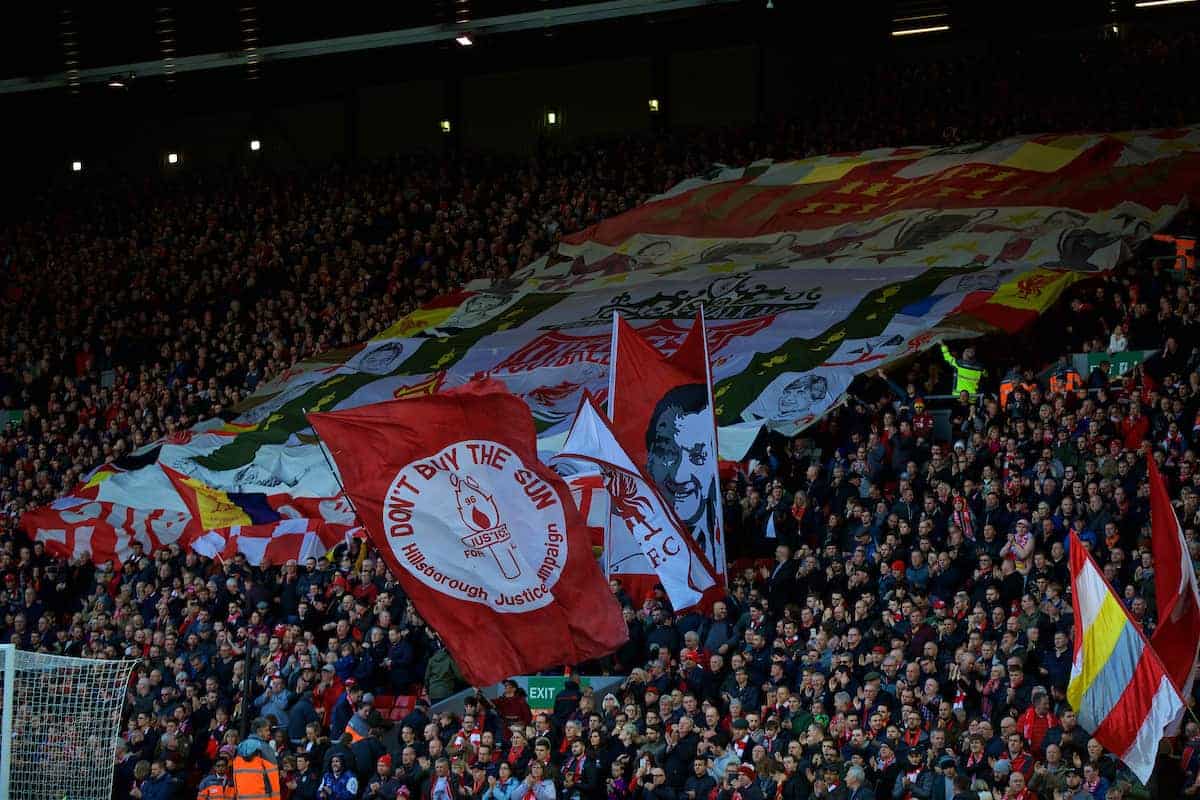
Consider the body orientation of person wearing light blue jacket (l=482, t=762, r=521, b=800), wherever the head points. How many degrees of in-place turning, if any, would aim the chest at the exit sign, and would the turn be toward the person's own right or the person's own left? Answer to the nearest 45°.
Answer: approximately 180°

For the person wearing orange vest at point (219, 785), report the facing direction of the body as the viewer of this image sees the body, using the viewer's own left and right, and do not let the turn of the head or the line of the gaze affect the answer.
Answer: facing the viewer and to the right of the viewer

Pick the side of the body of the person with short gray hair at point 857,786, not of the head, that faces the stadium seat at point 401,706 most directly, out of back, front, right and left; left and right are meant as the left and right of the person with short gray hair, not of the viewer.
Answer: right

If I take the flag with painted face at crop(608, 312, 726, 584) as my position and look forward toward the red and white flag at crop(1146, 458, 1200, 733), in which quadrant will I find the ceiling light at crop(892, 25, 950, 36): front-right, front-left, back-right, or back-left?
back-left

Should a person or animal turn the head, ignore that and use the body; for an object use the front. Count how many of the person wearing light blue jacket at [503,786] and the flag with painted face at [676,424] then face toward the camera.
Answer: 2

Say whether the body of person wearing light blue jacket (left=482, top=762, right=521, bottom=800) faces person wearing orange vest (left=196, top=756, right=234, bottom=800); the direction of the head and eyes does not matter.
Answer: no

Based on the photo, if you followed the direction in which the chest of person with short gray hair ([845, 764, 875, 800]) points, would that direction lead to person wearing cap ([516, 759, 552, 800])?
no

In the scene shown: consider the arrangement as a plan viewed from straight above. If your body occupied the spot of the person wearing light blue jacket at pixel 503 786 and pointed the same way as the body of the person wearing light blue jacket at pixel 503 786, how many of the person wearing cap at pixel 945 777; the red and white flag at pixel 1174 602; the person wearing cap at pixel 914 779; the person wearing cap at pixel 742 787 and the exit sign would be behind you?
1

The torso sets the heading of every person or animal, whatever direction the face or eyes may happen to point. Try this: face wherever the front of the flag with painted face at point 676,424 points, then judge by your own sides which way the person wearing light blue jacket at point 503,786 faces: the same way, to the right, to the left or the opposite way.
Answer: the same way

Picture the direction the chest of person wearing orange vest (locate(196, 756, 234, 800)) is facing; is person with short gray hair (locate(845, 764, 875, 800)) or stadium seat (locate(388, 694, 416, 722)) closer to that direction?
the person with short gray hair

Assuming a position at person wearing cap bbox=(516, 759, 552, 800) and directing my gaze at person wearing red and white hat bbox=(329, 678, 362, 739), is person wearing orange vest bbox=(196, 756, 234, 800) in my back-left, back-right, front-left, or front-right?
front-left

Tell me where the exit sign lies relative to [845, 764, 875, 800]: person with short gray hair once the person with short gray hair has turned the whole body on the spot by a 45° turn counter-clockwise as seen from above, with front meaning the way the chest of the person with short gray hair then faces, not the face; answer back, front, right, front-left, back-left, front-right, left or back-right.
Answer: back-right

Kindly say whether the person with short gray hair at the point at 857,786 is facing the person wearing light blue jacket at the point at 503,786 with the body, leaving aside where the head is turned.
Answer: no
